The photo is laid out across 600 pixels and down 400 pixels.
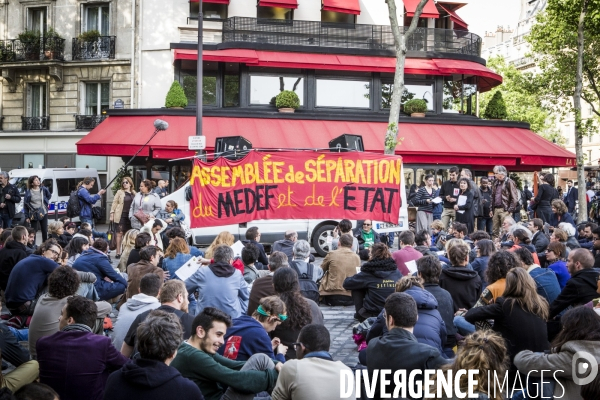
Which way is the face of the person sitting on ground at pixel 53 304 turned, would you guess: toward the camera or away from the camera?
away from the camera

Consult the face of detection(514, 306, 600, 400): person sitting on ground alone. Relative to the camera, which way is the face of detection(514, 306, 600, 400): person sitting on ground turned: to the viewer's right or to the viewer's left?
to the viewer's left

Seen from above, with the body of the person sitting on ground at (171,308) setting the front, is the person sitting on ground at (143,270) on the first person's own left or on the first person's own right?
on the first person's own left

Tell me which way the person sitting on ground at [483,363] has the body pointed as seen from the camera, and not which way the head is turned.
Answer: away from the camera

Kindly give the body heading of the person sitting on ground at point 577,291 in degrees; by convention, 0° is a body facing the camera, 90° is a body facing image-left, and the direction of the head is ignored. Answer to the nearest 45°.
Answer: approximately 135°

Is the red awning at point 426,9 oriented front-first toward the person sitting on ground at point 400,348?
yes

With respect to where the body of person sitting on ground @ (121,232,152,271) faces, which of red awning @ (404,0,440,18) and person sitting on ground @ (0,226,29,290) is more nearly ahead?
the red awning

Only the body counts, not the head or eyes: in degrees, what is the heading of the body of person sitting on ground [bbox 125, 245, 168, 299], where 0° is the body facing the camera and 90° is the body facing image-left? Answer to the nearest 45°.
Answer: approximately 225°

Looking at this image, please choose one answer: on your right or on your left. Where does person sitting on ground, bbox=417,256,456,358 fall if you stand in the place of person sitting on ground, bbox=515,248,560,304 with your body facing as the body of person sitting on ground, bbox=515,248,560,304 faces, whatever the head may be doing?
on your left

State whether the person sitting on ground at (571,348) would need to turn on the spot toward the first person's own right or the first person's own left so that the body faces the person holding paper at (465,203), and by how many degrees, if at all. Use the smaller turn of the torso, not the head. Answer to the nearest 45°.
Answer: approximately 45° to the first person's own right

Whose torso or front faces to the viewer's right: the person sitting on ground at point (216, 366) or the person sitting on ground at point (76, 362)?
the person sitting on ground at point (216, 366)

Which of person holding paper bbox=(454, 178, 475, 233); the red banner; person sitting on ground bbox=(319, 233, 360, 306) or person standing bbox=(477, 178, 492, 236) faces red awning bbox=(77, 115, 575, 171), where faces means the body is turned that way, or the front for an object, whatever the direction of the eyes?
the person sitting on ground
